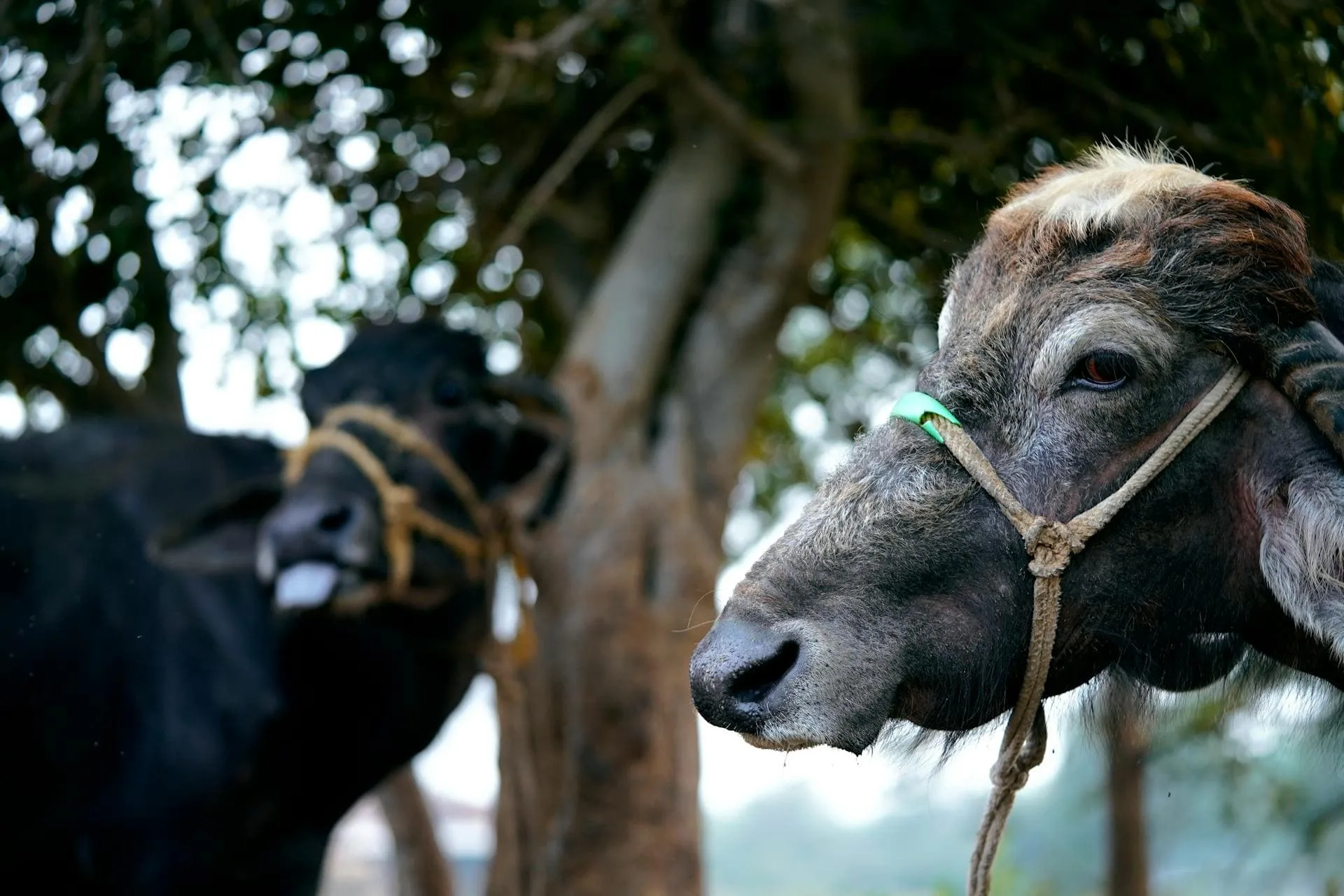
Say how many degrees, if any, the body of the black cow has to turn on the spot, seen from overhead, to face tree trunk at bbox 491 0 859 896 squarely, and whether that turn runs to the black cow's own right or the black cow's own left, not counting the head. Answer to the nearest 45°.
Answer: approximately 45° to the black cow's own left

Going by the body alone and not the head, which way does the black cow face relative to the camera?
to the viewer's right

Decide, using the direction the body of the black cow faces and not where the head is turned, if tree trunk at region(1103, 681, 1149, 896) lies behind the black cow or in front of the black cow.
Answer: in front
